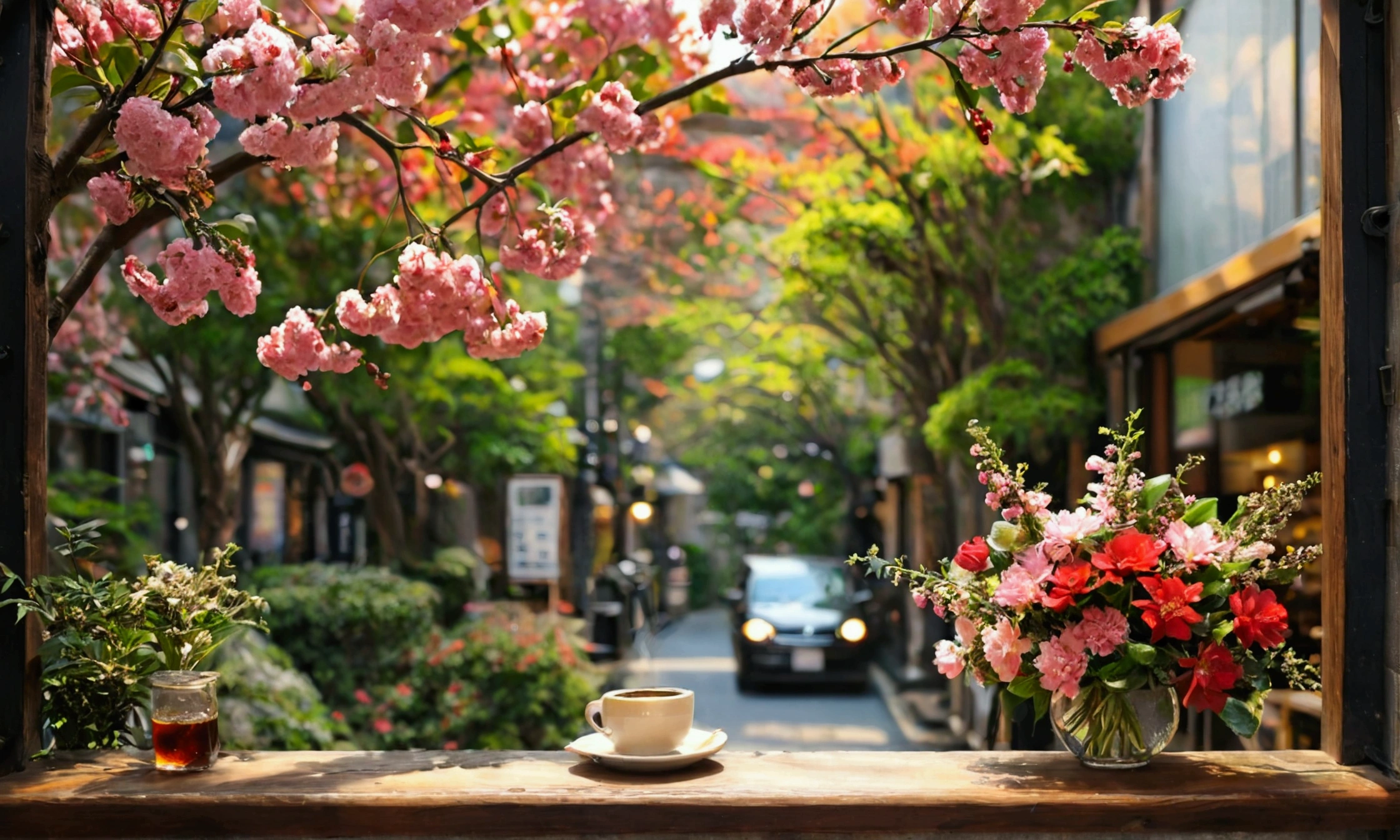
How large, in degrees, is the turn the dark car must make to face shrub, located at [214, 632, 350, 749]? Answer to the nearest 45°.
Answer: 0° — it already faces it

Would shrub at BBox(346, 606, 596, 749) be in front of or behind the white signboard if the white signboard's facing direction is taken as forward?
in front

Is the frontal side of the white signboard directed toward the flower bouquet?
yes

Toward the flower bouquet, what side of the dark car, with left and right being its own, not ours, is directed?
front

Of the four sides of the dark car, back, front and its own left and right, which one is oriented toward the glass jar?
front

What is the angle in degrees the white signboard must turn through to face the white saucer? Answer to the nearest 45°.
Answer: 0° — it already faces it

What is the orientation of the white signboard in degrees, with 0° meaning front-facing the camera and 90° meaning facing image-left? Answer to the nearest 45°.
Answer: approximately 0°

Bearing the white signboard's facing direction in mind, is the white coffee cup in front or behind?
in front

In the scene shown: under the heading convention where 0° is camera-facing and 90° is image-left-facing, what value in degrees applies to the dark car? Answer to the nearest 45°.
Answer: approximately 0°

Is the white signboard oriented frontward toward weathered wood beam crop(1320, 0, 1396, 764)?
yes

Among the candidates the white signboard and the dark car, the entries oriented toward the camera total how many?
2
